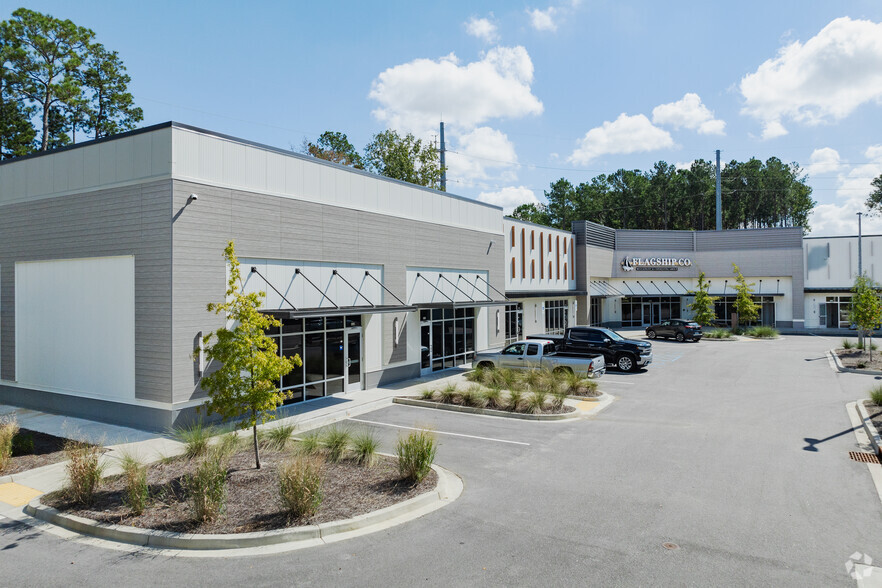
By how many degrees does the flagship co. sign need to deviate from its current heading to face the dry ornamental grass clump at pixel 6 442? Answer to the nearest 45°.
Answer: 0° — it already faces it

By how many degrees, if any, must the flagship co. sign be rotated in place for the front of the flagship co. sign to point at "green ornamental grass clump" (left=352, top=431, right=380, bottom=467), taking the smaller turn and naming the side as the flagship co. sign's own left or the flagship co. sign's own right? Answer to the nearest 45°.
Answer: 0° — it already faces it

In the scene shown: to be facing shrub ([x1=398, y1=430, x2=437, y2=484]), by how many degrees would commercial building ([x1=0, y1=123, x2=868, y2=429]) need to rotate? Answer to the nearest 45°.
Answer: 0° — it already faces it

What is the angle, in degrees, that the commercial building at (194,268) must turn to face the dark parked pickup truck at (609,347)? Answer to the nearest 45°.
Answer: approximately 90° to its left

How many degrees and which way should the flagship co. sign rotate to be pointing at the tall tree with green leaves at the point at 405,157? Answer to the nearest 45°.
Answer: approximately 90° to its right

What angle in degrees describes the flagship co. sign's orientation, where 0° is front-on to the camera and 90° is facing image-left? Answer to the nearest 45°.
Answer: approximately 0°

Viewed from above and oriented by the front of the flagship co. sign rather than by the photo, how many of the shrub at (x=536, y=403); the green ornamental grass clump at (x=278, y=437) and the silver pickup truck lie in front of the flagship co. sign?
3

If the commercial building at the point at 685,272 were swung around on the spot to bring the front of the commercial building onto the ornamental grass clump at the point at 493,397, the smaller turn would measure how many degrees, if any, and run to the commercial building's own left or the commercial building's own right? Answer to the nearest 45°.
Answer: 0° — it already faces it

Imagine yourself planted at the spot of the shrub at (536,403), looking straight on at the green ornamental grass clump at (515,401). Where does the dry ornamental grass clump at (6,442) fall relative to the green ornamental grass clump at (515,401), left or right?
left

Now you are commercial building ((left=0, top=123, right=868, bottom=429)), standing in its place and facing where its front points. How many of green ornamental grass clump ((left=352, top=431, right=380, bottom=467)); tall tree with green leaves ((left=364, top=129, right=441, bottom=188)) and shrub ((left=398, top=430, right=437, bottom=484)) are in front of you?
2

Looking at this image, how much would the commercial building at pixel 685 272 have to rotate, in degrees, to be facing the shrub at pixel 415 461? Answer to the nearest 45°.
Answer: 0° — it already faces it
